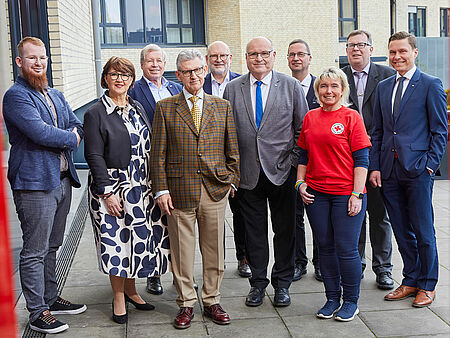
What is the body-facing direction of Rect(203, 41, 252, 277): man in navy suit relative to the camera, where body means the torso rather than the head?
toward the camera

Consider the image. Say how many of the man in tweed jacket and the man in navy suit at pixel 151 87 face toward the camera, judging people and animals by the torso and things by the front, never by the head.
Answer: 2

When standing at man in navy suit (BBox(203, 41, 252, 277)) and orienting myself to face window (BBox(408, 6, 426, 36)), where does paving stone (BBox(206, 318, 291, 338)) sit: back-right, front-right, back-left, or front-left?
back-right

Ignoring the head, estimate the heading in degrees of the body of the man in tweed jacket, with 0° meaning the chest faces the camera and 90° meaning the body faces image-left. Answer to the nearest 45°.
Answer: approximately 0°

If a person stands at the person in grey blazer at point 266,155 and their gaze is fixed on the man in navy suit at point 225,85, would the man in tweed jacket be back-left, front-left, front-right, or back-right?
back-left

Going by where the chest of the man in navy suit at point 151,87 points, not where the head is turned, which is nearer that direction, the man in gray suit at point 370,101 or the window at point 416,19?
the man in gray suit

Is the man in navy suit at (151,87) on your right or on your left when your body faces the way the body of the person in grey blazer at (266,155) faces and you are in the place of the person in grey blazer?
on your right

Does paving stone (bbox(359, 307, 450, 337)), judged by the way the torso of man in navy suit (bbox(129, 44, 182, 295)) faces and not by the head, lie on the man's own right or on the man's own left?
on the man's own left

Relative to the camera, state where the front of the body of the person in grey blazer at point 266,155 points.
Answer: toward the camera

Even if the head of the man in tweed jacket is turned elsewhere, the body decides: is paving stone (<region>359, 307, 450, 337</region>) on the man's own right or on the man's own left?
on the man's own left

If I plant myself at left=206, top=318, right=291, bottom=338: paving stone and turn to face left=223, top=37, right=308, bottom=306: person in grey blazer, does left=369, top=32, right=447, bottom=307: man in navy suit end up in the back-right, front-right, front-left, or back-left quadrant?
front-right

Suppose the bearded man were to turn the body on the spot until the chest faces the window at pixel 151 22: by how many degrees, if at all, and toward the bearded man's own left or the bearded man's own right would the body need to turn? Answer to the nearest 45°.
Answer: approximately 135° to the bearded man's own left

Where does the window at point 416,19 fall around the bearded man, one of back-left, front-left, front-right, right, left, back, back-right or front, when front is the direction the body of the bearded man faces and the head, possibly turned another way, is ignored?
left

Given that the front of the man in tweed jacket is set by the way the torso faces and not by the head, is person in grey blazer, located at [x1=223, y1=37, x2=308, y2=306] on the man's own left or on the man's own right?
on the man's own left
